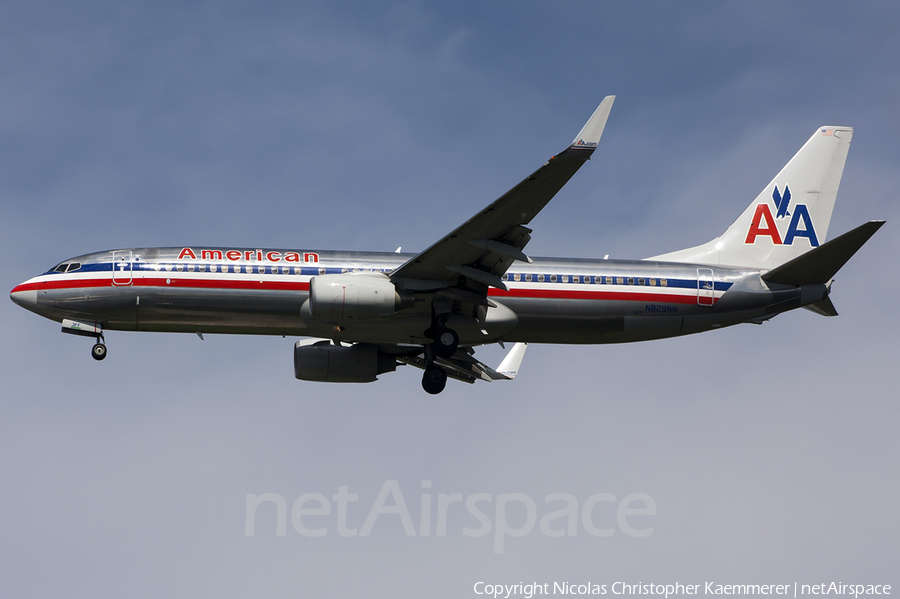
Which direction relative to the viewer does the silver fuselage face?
to the viewer's left
